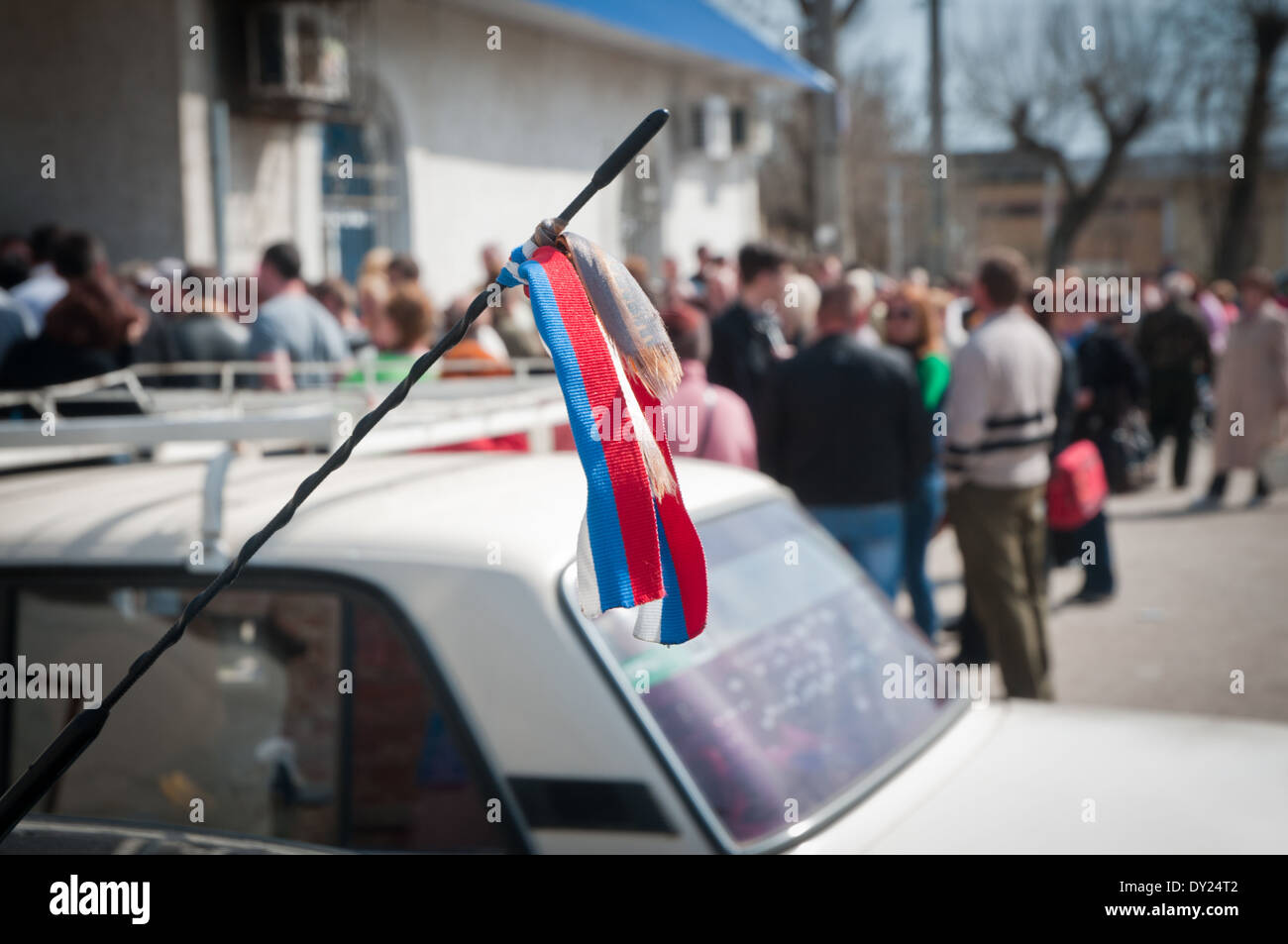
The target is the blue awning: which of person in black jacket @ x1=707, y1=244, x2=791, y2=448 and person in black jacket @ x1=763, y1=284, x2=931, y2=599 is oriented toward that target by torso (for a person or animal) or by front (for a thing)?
person in black jacket @ x1=763, y1=284, x2=931, y2=599

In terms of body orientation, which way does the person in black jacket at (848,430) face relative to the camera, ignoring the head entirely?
away from the camera

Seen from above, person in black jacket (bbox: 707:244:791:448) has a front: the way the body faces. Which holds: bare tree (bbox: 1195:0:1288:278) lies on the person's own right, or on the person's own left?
on the person's own left

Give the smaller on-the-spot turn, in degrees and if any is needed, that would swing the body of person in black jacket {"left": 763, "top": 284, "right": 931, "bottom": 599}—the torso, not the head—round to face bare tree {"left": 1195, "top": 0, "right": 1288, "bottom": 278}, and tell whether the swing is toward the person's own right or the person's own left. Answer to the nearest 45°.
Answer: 0° — they already face it

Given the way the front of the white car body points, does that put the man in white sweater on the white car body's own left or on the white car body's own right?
on the white car body's own right

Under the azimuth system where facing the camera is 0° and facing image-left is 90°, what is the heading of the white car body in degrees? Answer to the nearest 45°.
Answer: approximately 135°

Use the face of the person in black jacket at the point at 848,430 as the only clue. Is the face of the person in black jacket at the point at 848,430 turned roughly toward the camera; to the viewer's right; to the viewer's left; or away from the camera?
away from the camera
